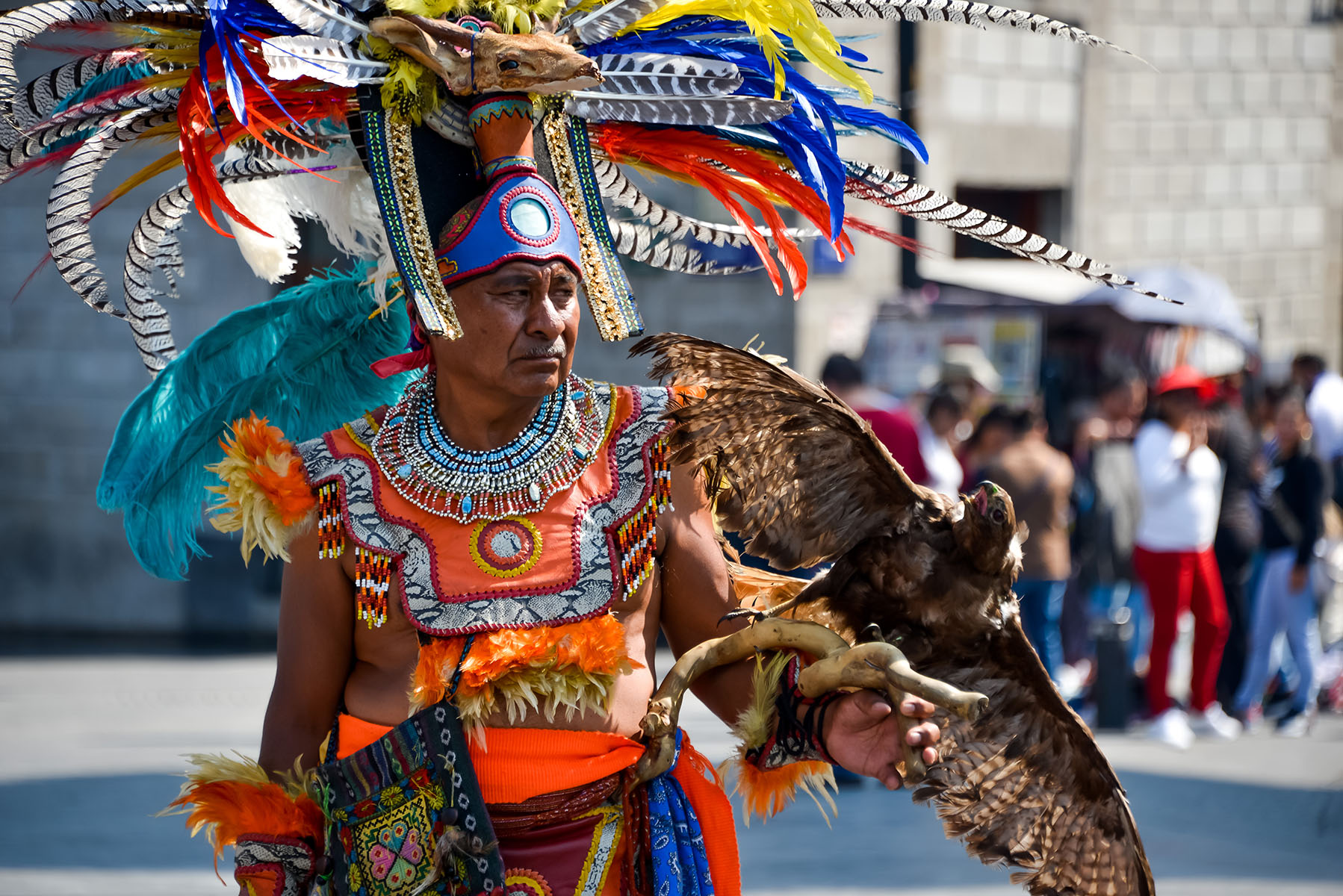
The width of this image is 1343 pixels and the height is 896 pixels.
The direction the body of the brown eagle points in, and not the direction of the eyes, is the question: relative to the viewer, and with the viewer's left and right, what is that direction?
facing to the right of the viewer

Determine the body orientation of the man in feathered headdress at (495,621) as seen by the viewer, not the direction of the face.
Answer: toward the camera

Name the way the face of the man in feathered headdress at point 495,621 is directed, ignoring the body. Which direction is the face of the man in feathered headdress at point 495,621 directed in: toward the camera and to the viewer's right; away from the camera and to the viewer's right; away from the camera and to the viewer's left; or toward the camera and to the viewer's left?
toward the camera and to the viewer's right

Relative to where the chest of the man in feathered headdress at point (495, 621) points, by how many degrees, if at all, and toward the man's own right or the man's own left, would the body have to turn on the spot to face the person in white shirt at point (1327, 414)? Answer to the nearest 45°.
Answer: approximately 135° to the man's own left
